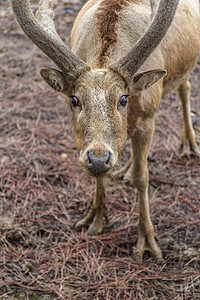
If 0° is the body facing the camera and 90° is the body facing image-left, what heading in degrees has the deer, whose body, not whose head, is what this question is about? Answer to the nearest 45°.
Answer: approximately 45°
